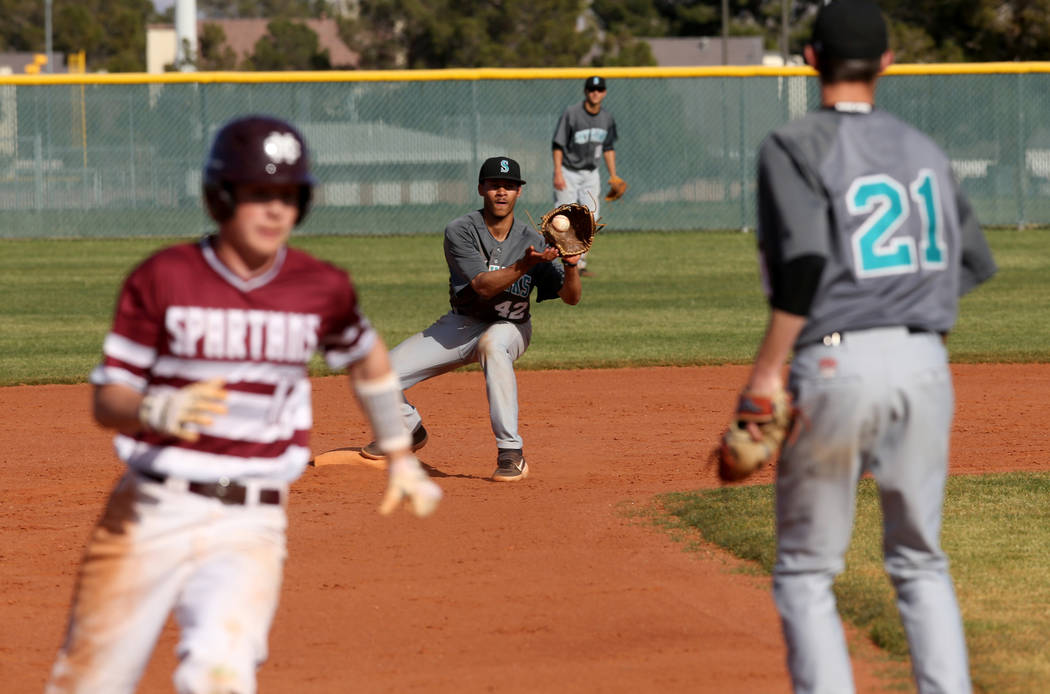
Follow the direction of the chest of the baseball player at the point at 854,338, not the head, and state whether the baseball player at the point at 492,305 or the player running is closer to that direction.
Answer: the baseball player

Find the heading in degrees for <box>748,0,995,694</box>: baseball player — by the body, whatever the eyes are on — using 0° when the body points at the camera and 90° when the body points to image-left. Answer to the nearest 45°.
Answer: approximately 180°

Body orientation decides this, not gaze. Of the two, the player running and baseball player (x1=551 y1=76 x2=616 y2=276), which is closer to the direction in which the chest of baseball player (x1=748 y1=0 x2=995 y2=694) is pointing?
the baseball player

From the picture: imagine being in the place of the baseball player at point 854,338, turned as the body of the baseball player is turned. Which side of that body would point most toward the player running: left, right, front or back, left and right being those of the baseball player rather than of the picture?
left

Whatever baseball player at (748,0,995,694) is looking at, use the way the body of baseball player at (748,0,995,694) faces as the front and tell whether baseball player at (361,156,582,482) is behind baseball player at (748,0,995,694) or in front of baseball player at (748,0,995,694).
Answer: in front

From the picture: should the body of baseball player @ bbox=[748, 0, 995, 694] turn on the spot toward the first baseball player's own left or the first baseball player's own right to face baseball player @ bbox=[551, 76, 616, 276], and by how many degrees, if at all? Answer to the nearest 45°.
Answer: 0° — they already face them
